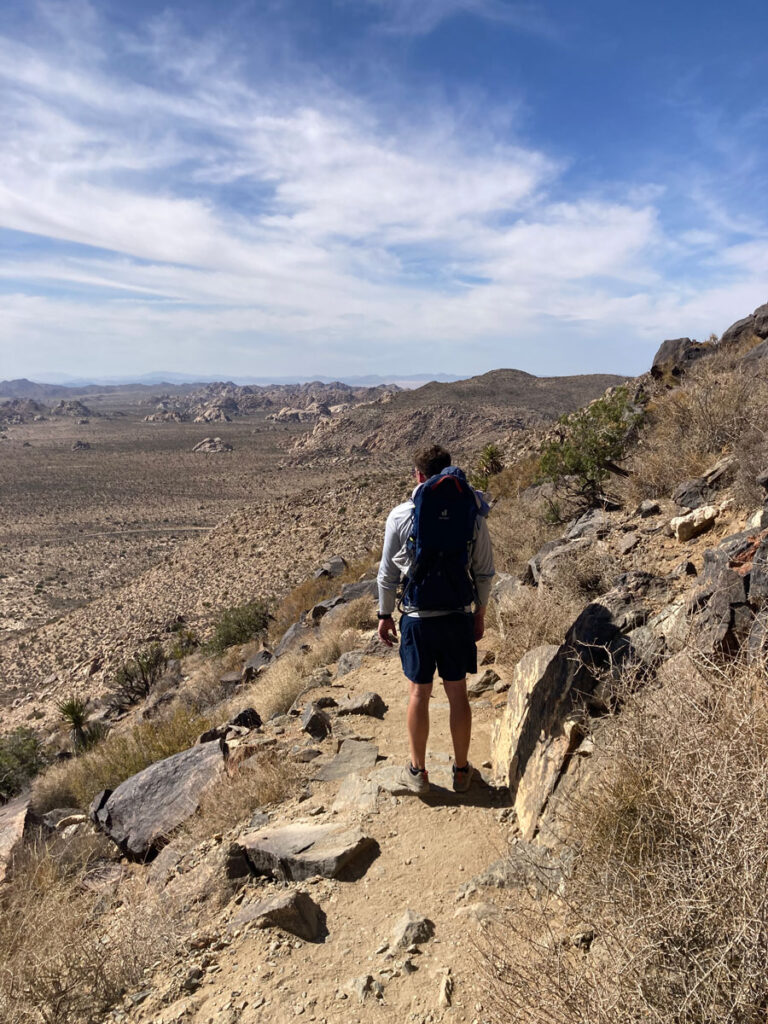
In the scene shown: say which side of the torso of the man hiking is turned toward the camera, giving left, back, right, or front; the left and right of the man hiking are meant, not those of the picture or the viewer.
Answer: back

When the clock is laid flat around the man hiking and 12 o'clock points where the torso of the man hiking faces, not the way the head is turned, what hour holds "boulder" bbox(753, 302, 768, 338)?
The boulder is roughly at 1 o'clock from the man hiking.

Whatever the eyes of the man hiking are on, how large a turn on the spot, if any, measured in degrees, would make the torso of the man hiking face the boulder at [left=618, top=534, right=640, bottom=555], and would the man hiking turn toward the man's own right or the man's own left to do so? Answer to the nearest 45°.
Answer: approximately 45° to the man's own right
